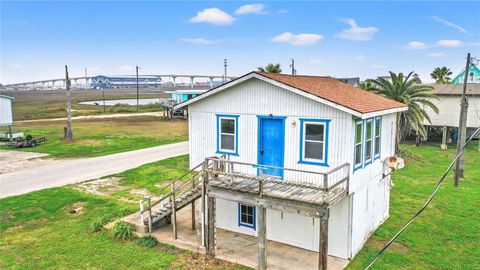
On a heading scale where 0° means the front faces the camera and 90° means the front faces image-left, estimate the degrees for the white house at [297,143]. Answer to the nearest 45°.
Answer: approximately 45°

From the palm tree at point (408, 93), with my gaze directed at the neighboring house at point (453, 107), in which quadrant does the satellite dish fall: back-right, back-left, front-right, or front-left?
back-right

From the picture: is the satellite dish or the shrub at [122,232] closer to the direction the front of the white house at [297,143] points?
the shrub

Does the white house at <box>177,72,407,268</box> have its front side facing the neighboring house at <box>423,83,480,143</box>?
no

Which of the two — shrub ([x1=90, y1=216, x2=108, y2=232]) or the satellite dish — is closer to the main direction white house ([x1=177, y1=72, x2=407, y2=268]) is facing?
the shrub

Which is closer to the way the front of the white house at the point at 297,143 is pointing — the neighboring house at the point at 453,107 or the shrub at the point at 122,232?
the shrub

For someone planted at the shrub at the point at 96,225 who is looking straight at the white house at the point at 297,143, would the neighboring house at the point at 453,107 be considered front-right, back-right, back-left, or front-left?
front-left

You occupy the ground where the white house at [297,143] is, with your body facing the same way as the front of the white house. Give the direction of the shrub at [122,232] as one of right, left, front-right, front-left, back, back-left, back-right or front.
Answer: front-right

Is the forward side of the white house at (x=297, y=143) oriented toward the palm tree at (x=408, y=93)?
no

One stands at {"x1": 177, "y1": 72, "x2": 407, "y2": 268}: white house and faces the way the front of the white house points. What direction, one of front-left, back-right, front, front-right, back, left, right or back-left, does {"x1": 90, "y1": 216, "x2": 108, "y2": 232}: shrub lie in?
front-right

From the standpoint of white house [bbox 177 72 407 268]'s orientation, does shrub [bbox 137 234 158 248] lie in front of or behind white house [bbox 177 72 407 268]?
in front

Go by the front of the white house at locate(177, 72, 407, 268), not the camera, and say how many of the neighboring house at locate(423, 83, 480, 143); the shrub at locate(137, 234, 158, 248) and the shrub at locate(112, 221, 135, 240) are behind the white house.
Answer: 1
